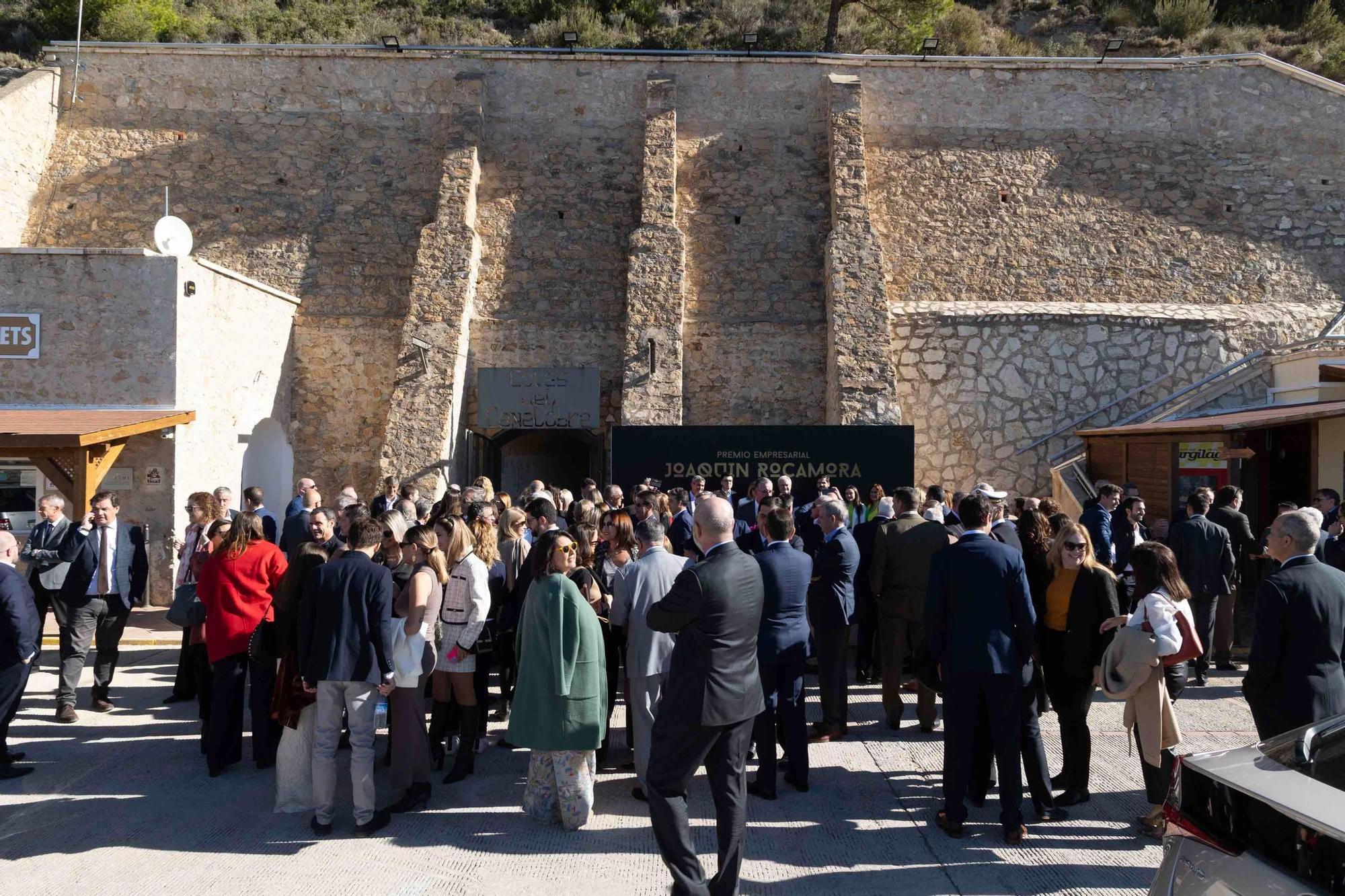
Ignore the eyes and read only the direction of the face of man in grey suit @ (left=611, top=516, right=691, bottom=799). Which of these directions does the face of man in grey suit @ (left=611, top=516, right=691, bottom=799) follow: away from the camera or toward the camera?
away from the camera

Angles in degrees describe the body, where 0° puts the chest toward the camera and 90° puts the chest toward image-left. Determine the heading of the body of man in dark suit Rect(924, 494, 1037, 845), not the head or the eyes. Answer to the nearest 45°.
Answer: approximately 180°

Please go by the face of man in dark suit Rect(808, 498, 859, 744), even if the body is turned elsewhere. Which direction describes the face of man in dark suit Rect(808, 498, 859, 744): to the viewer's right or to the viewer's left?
to the viewer's left

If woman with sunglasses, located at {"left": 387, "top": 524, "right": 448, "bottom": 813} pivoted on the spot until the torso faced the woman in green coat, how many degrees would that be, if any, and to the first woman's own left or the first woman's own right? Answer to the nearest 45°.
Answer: approximately 135° to the first woman's own left

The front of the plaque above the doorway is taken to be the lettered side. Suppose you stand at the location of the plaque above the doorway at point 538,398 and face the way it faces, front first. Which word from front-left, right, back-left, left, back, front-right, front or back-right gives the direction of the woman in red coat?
front

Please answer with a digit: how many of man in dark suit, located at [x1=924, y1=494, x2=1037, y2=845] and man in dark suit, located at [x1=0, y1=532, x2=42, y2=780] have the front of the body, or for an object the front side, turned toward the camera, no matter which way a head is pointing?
0

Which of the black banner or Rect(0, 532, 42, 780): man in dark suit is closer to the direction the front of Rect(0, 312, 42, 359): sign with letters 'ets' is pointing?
the man in dark suit

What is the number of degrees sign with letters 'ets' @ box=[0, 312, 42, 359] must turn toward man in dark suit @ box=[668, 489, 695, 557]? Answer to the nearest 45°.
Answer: approximately 45° to its left

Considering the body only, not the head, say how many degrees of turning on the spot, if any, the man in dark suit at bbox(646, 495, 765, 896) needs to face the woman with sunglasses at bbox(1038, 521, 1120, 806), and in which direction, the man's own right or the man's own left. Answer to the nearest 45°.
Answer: approximately 90° to the man's own right

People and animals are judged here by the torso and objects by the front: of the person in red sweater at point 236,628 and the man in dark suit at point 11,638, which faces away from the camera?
the person in red sweater

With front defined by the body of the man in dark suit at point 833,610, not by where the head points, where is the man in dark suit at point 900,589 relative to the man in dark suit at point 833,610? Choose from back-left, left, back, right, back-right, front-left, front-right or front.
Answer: back-right

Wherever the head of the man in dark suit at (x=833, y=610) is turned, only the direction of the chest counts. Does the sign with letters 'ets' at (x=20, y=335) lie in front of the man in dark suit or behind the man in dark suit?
in front

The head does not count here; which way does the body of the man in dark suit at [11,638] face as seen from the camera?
to the viewer's right

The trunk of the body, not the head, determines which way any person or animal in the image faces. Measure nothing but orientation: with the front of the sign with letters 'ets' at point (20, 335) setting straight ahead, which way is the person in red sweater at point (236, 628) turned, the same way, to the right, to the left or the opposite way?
the opposite way

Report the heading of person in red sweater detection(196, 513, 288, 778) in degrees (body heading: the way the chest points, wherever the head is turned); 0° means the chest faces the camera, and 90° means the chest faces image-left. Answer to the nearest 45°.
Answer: approximately 180°

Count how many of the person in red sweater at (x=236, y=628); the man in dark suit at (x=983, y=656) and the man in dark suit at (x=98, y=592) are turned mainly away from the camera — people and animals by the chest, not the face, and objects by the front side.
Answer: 2

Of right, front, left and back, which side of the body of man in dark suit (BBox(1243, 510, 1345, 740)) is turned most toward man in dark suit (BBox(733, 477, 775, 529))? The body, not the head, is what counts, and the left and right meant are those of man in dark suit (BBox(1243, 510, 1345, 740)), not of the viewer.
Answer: front

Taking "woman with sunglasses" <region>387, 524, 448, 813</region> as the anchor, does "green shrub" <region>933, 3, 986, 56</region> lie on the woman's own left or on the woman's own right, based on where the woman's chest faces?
on the woman's own right

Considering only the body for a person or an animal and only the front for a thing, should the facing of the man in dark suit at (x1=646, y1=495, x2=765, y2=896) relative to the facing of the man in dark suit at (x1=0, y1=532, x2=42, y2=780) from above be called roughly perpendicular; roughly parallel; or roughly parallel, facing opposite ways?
roughly perpendicular
